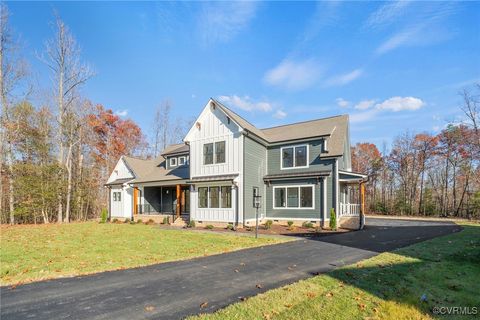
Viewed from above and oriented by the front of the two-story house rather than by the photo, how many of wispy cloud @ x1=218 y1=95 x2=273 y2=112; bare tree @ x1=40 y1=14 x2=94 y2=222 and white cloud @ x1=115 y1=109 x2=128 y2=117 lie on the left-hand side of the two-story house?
0

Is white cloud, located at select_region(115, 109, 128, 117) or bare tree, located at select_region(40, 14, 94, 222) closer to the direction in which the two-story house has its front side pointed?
the bare tree

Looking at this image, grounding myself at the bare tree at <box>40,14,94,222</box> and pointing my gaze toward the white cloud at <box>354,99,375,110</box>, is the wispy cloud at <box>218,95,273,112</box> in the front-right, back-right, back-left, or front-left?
front-left

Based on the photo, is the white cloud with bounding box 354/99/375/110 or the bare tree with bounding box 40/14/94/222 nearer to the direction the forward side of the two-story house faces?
the bare tree

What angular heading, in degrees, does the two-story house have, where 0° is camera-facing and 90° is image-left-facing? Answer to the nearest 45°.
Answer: approximately 45°

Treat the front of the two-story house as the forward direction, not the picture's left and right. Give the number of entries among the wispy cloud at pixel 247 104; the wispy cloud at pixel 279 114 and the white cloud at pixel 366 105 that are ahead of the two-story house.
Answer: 0

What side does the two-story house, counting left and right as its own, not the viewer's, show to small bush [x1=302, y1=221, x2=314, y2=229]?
left

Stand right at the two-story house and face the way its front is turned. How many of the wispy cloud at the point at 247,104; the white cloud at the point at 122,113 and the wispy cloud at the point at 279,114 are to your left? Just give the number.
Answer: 0

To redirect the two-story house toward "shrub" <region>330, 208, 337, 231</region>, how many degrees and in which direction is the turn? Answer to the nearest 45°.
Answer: approximately 90° to its left

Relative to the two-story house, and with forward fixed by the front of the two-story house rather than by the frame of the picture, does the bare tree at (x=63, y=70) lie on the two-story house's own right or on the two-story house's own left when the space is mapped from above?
on the two-story house's own right

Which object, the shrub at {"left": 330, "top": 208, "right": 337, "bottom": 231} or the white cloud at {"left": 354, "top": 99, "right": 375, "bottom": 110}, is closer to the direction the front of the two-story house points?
the shrub

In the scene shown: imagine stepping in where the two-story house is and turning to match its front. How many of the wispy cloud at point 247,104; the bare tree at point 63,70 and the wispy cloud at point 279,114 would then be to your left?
0

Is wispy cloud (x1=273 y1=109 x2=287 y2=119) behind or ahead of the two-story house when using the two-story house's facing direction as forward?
behind

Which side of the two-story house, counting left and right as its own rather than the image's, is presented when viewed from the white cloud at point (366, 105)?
back
